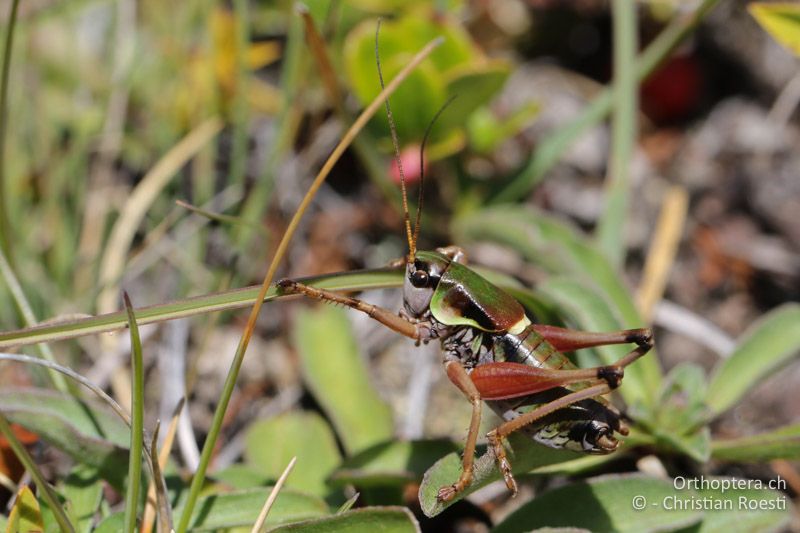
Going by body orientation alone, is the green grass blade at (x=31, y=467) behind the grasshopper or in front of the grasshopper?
in front

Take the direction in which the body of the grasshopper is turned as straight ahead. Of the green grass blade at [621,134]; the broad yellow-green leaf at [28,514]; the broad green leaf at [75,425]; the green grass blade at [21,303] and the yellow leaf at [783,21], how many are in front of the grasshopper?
3

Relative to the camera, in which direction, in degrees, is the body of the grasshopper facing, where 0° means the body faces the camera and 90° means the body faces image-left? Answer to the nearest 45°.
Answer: approximately 90°

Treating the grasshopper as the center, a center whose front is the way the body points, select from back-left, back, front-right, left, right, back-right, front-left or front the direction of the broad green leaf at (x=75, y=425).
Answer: front

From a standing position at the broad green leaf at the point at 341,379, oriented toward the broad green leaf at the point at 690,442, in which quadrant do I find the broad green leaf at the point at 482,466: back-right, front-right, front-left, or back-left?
front-right

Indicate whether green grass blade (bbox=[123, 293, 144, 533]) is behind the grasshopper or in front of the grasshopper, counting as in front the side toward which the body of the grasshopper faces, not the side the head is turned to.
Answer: in front

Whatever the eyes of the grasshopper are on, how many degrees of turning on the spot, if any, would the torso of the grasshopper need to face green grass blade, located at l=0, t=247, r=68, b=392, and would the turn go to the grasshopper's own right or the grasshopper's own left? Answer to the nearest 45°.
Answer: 0° — it already faces it

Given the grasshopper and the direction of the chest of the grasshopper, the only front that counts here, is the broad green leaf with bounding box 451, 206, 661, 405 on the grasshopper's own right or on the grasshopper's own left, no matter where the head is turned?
on the grasshopper's own right

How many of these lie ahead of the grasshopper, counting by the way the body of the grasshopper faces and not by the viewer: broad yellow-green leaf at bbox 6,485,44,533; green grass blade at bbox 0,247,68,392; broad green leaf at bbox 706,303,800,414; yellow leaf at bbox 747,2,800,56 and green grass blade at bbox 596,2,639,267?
2

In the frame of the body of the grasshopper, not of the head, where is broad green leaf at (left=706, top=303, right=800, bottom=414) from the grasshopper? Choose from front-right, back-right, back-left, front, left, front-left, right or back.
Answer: back-right

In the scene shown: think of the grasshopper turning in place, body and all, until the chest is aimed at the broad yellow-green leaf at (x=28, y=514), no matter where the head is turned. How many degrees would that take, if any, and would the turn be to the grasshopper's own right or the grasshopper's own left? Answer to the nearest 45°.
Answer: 0° — it already faces it
